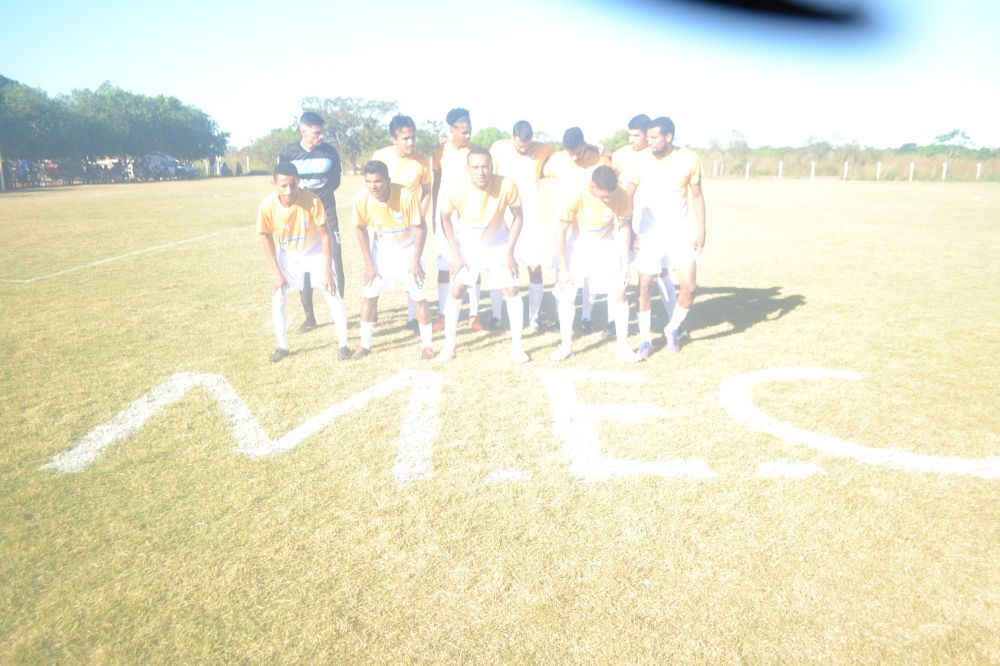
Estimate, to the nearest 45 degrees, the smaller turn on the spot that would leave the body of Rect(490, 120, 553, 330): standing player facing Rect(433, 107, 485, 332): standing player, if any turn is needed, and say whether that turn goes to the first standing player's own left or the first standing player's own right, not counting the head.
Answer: approximately 90° to the first standing player's own right

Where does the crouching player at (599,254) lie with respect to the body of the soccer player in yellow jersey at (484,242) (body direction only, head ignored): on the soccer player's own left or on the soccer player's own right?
on the soccer player's own left

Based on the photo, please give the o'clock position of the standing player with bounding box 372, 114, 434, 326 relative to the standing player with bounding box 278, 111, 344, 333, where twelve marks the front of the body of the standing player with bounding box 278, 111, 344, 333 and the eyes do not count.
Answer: the standing player with bounding box 372, 114, 434, 326 is roughly at 10 o'clock from the standing player with bounding box 278, 111, 344, 333.

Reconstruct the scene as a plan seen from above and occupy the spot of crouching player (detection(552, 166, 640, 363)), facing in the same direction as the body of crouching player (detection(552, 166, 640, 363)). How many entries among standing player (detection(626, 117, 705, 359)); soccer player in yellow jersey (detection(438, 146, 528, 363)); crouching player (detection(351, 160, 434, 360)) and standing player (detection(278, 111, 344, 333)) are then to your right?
3

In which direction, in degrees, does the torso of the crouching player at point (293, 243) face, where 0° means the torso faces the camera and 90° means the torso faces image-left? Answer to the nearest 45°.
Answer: approximately 0°
